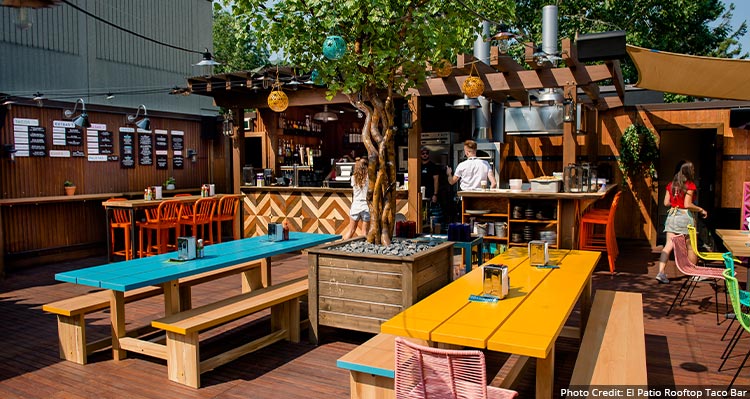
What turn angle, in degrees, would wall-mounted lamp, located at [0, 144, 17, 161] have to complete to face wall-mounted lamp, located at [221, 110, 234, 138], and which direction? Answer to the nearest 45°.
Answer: approximately 45° to its left

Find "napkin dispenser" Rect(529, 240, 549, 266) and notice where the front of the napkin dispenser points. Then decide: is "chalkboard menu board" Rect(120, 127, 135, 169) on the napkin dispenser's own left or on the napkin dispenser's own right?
on the napkin dispenser's own right

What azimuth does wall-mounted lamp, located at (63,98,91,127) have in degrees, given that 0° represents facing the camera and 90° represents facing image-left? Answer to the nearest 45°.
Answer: approximately 315°

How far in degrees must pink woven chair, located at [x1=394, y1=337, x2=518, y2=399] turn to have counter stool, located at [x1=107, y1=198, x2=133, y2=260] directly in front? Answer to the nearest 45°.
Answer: approximately 90° to its left

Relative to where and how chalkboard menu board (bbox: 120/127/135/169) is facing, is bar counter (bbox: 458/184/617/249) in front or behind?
in front

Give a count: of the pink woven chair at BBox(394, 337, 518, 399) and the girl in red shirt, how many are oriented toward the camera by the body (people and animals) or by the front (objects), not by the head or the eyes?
0

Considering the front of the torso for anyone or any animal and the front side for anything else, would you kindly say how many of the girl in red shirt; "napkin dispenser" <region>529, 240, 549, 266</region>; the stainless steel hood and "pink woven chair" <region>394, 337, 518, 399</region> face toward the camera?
2

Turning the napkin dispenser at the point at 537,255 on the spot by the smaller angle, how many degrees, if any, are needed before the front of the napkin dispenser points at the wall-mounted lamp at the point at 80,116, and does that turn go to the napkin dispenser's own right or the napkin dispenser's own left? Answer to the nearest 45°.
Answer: approximately 135° to the napkin dispenser's own right

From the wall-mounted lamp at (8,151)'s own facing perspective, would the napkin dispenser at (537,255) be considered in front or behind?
in front
